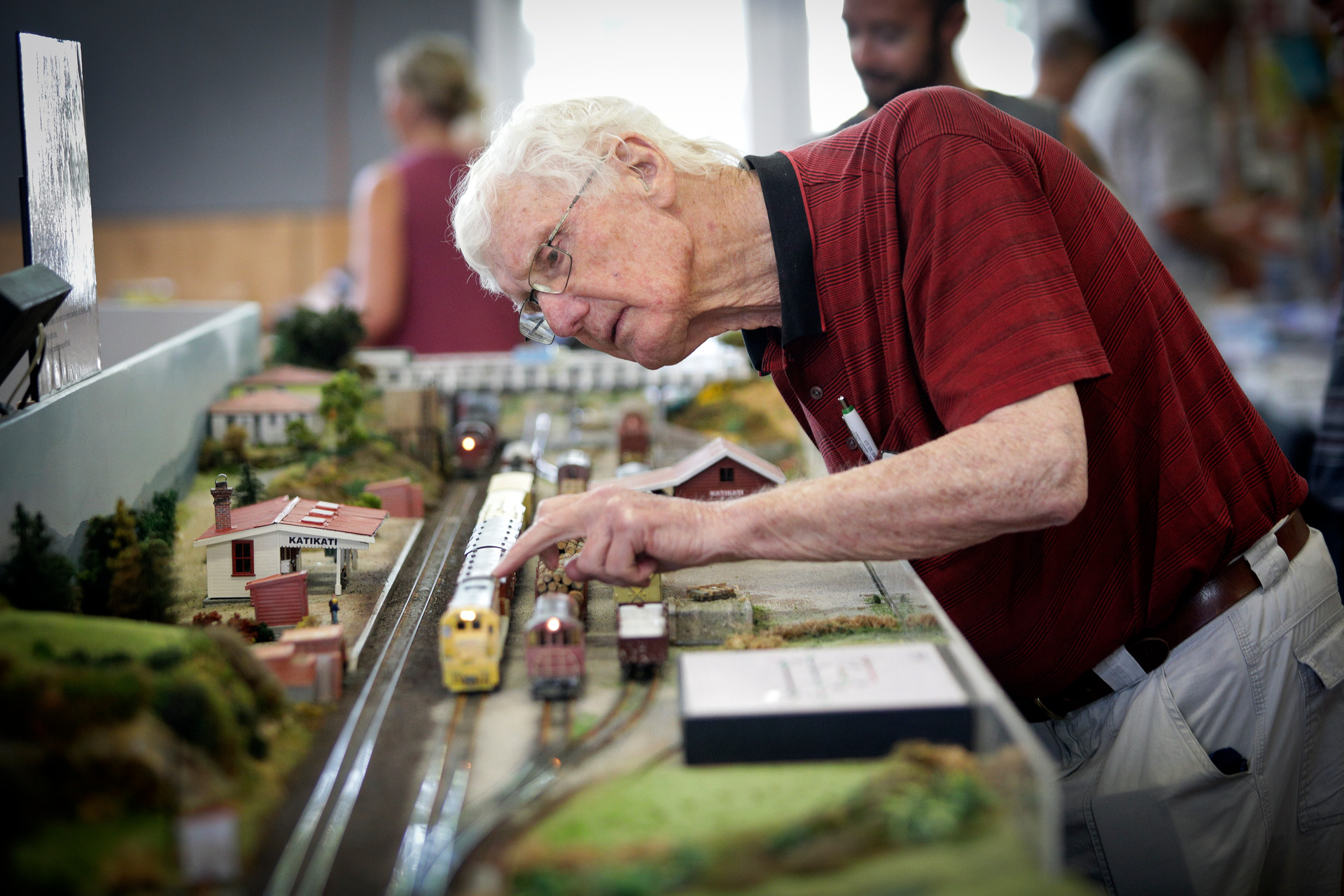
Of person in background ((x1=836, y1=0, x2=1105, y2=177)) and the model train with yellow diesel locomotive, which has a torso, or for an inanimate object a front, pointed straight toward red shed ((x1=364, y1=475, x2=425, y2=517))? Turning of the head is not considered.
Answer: the person in background

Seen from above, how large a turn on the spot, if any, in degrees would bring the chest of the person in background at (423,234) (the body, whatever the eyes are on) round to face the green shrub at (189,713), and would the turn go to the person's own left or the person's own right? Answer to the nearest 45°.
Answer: approximately 135° to the person's own left

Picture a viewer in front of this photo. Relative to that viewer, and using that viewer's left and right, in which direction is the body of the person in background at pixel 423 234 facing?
facing away from the viewer and to the left of the viewer

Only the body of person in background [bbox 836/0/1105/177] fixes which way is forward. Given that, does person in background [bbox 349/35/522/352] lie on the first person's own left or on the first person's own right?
on the first person's own right

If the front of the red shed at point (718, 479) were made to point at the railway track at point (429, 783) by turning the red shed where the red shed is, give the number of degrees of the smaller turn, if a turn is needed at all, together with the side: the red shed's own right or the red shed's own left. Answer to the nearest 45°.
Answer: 0° — it already faces it
